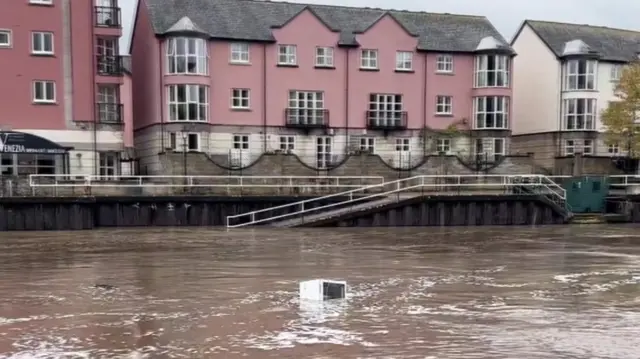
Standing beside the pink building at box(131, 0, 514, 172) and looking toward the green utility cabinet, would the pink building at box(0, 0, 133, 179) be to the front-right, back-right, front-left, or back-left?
back-right

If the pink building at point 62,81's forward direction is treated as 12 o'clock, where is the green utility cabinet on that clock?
The green utility cabinet is roughly at 10 o'clock from the pink building.

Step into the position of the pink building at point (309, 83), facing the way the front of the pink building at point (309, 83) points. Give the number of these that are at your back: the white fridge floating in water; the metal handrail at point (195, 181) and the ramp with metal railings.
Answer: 0

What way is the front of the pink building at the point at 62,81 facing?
toward the camera

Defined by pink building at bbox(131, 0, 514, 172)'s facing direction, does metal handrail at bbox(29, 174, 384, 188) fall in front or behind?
in front

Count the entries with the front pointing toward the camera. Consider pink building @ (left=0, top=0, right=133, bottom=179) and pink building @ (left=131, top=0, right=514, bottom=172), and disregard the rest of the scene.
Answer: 2

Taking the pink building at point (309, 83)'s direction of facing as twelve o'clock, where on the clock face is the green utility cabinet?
The green utility cabinet is roughly at 10 o'clock from the pink building.

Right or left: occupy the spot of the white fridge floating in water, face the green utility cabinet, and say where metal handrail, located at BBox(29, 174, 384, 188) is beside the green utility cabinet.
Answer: left

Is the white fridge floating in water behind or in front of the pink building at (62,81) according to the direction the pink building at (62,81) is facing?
in front

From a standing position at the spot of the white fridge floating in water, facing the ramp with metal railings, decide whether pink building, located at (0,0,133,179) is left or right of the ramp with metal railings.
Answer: left

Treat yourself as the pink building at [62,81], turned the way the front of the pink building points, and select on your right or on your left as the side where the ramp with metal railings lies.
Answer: on your left

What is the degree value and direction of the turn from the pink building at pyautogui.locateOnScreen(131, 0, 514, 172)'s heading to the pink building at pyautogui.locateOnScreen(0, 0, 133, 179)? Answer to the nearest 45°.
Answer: approximately 45° to its right

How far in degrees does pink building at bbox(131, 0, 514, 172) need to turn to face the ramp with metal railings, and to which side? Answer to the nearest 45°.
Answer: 0° — it already faces it

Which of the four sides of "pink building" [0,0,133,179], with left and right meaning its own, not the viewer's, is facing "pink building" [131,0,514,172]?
left

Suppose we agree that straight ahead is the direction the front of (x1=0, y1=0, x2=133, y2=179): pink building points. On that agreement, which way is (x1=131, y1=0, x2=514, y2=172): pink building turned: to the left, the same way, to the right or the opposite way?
the same way

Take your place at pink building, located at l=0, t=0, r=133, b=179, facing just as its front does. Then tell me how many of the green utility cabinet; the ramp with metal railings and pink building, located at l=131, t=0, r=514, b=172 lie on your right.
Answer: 0

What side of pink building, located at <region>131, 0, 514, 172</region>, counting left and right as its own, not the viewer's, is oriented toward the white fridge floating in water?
front

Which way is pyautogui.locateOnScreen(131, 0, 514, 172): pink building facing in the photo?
toward the camera
